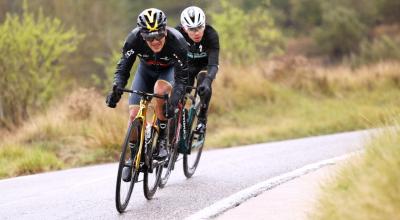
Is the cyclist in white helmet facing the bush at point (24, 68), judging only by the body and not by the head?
no

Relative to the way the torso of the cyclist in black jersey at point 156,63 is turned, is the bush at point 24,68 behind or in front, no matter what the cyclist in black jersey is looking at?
behind

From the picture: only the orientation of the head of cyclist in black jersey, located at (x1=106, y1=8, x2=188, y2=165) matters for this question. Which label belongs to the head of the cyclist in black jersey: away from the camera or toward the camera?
toward the camera

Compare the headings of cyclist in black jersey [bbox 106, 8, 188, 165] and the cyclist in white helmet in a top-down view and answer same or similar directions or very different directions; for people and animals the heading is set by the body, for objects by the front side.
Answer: same or similar directions

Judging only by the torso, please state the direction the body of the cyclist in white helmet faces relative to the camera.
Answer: toward the camera

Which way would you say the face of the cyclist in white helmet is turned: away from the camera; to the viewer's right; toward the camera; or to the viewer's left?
toward the camera

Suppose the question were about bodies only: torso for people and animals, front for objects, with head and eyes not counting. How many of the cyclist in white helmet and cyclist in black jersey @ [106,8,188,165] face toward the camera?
2

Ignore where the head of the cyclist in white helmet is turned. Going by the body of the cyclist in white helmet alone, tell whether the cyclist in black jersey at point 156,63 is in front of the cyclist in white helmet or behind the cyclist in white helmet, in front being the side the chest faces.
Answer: in front

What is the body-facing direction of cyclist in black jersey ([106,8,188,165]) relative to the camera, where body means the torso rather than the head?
toward the camera

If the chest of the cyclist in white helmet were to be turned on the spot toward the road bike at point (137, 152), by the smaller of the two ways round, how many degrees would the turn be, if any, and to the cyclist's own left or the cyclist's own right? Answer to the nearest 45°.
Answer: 0° — they already face it

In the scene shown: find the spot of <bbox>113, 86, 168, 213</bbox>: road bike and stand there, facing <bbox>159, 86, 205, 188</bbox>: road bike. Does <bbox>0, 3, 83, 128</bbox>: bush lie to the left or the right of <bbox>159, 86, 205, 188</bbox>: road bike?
left
